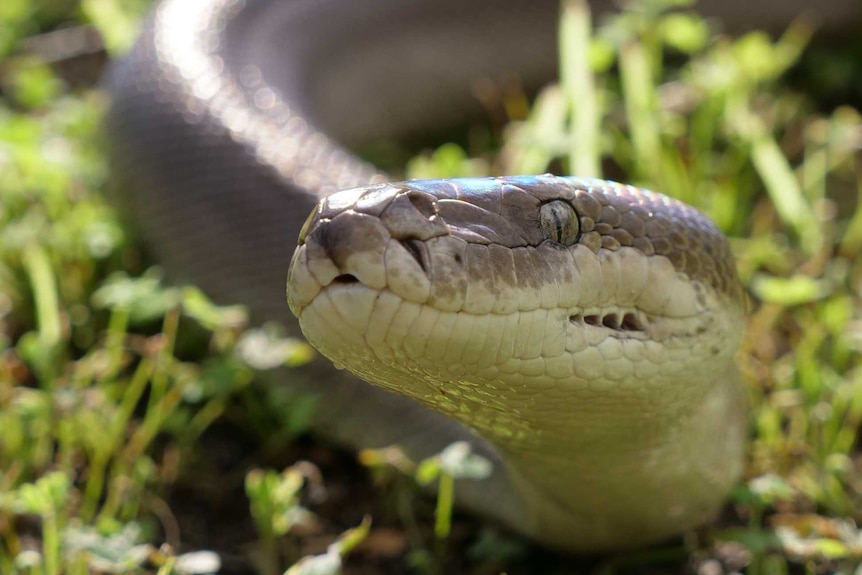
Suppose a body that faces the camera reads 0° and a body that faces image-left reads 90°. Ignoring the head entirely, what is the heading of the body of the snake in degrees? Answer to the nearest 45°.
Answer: approximately 45°
